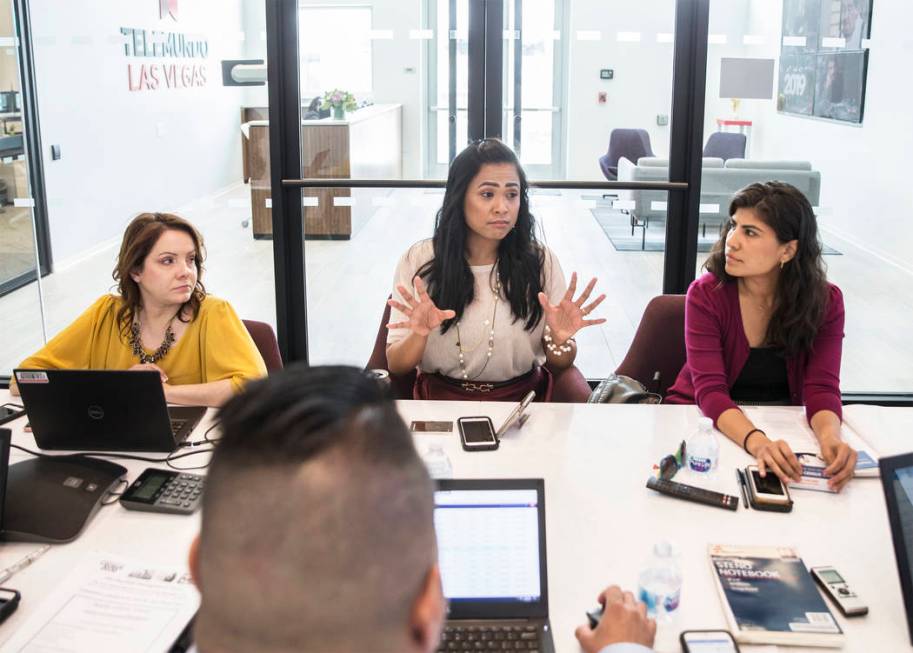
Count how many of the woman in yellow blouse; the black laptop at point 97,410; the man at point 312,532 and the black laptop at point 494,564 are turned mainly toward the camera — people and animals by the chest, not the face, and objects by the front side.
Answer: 2

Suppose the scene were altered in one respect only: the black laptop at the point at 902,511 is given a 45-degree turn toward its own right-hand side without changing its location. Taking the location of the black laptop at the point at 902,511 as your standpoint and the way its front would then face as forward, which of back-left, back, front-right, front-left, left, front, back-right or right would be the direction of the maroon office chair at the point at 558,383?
back-right

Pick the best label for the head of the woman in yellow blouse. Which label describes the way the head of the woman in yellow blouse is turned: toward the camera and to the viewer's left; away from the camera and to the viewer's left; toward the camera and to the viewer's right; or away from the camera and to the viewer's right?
toward the camera and to the viewer's right

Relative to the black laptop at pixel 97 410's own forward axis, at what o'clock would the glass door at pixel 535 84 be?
The glass door is roughly at 12 o'clock from the black laptop.

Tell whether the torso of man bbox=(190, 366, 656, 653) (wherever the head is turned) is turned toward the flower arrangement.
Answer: yes

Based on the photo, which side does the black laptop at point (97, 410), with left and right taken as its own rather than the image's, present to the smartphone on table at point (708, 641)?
right

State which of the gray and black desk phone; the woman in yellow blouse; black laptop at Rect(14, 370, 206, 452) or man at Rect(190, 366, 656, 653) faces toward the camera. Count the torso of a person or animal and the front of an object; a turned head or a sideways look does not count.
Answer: the woman in yellow blouse

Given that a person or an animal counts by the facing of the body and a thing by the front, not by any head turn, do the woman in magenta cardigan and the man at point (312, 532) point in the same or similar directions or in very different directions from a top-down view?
very different directions

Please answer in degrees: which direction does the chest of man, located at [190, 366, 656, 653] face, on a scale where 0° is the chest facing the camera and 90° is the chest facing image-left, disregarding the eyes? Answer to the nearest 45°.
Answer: approximately 180°

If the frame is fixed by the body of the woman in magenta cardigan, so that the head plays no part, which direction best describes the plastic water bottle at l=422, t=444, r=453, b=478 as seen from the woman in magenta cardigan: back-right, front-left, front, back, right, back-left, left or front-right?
front-right

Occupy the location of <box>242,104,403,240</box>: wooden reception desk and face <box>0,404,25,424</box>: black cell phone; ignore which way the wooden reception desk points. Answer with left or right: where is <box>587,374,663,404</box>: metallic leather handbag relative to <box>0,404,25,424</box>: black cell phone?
left
